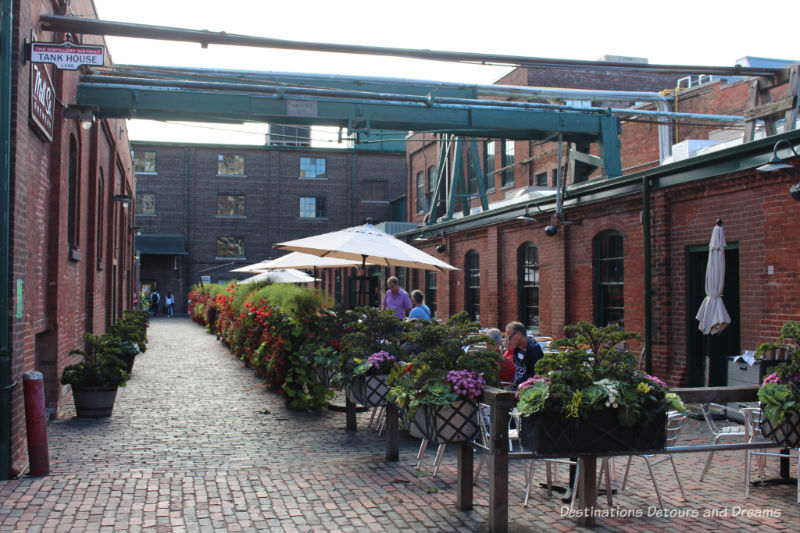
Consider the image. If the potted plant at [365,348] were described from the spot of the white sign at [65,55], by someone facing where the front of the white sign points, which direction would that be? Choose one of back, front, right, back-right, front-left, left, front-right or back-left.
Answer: left

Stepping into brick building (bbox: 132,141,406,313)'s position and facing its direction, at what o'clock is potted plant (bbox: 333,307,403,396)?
The potted plant is roughly at 12 o'clock from the brick building.

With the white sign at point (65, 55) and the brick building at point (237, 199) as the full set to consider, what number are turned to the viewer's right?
0

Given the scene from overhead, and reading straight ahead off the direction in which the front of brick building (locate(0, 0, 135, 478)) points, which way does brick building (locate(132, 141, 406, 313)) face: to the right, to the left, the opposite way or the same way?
to the right

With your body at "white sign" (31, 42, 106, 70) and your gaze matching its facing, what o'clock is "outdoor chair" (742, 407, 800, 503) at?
The outdoor chair is roughly at 10 o'clock from the white sign.

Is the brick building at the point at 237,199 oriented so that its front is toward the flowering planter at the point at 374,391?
yes

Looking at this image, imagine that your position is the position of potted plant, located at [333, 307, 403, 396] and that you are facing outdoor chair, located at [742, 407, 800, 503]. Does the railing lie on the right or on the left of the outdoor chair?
right

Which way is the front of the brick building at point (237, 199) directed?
toward the camera

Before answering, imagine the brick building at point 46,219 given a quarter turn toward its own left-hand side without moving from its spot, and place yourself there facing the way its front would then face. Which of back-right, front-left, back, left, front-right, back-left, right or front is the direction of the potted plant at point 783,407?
back-right

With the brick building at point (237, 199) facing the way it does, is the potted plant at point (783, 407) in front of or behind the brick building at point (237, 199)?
in front

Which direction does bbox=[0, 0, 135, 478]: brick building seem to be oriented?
to the viewer's right

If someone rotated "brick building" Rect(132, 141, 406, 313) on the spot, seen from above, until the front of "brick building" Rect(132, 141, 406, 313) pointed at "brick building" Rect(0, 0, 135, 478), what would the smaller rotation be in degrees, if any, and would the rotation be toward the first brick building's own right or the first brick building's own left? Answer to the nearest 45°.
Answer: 0° — it already faces it

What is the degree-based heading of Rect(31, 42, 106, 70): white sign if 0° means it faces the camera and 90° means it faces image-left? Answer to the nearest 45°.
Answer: approximately 0°

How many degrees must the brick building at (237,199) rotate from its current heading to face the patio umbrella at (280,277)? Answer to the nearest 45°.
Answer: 0° — it already faces it
